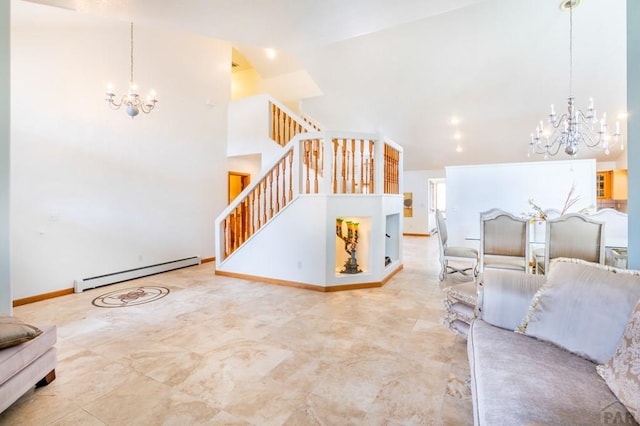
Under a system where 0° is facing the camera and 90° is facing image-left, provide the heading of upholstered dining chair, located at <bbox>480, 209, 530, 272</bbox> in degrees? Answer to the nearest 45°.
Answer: approximately 180°

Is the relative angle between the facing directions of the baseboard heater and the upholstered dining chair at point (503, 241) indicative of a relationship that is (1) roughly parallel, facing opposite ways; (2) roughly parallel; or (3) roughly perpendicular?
roughly perpendicular

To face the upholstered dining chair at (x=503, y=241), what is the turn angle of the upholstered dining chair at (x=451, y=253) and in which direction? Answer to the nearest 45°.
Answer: approximately 45° to its right

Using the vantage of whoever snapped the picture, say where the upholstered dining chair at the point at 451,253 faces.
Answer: facing to the right of the viewer

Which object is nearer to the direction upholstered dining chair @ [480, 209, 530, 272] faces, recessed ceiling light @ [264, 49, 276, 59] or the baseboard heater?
the recessed ceiling light

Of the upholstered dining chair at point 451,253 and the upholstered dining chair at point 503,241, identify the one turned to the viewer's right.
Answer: the upholstered dining chair at point 451,253

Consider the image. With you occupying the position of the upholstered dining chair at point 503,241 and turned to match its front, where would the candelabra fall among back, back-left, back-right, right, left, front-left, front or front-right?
left

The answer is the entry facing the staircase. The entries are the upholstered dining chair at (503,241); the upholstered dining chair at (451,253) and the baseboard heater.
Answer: the baseboard heater

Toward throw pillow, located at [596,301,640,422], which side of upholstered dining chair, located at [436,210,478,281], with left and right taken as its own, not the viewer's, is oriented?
right

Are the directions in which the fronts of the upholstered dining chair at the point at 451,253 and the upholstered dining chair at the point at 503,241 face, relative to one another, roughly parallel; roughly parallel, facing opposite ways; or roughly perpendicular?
roughly perpendicular

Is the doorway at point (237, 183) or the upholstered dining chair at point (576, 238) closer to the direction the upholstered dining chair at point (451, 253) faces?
the upholstered dining chair

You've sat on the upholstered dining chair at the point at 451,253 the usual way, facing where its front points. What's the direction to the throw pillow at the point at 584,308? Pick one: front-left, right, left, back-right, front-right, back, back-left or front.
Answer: right

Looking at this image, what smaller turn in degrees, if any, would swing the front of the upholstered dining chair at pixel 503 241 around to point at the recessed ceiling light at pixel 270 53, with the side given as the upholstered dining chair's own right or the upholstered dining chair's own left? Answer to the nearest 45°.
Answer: approximately 90° to the upholstered dining chair's own left

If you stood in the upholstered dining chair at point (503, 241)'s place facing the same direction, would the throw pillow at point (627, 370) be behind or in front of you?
behind

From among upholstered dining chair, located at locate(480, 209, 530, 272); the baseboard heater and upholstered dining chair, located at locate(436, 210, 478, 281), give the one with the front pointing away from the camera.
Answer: upholstered dining chair, located at locate(480, 209, 530, 272)

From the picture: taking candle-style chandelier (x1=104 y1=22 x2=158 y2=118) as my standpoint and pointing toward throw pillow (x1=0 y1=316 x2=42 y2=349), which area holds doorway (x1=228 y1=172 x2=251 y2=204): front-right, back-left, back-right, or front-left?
back-left

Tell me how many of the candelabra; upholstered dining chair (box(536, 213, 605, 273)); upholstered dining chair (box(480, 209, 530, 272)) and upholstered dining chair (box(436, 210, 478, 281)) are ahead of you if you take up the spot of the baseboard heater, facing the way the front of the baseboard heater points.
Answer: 4
